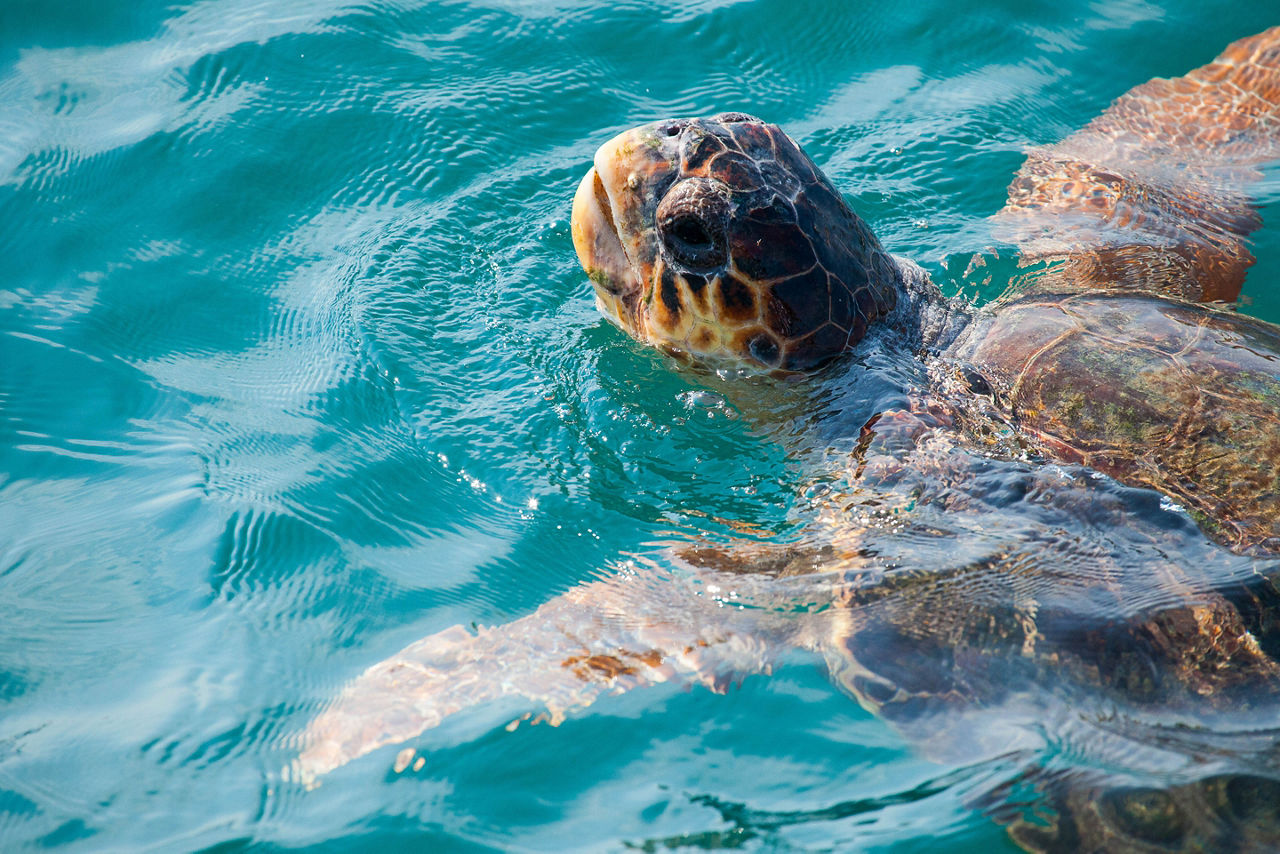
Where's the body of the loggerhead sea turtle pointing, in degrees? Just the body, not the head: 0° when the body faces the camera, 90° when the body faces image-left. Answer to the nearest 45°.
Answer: approximately 90°
